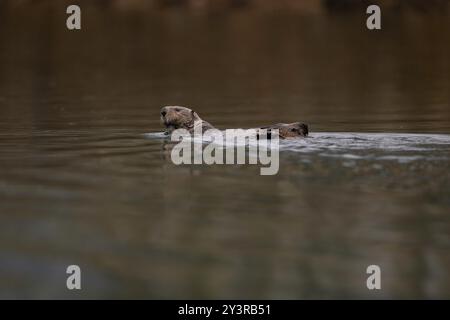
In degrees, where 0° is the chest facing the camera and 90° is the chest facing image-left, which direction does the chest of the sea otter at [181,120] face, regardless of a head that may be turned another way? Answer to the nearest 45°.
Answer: approximately 90°
